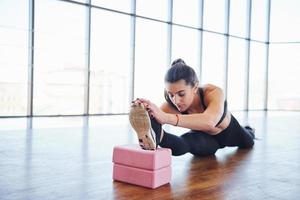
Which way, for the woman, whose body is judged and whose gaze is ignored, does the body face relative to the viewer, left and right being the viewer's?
facing the viewer and to the left of the viewer

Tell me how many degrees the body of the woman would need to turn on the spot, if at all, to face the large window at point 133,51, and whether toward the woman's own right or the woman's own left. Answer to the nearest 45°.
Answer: approximately 135° to the woman's own right

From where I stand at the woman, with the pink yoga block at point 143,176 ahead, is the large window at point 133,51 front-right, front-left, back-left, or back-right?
back-right

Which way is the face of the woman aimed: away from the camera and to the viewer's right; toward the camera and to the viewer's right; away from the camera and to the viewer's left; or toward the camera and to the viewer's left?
toward the camera and to the viewer's left
